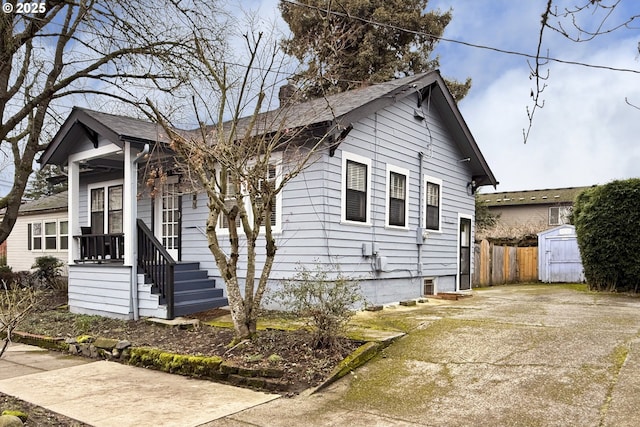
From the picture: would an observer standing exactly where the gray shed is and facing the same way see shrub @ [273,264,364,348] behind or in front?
in front

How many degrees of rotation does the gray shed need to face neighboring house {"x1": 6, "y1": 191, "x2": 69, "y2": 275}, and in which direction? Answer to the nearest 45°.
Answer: approximately 90° to its right

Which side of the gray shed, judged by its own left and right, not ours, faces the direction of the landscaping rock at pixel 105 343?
front

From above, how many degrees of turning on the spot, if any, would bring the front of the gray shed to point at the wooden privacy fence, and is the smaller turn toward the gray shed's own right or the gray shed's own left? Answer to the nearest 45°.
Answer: approximately 90° to the gray shed's own right

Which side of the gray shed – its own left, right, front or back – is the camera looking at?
front

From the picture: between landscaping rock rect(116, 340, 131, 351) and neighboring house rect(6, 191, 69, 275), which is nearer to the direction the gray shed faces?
the landscaping rock

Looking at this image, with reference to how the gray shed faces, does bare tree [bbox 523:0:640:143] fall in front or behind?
in front

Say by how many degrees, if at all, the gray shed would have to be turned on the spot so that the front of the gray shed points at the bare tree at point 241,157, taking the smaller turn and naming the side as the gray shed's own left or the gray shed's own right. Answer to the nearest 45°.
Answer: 0° — it already faces it

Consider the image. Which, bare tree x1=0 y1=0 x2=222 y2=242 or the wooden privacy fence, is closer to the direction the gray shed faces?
the bare tree

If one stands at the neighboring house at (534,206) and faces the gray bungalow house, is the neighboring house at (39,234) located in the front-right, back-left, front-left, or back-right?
front-right

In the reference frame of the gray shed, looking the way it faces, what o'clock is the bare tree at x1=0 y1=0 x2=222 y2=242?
The bare tree is roughly at 1 o'clock from the gray shed.

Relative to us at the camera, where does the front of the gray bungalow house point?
facing the viewer and to the left of the viewer

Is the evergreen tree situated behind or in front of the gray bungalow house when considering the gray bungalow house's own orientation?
behind
